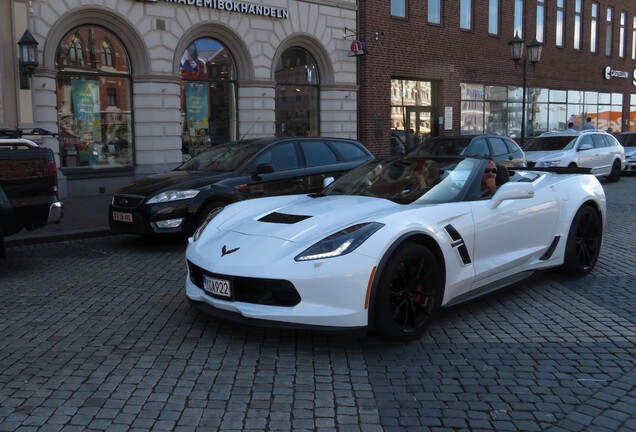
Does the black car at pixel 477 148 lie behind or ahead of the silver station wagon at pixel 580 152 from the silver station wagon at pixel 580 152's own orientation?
ahead

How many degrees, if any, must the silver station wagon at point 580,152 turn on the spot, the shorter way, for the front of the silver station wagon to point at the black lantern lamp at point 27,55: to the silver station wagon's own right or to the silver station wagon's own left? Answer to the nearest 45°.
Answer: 0° — it already faces it

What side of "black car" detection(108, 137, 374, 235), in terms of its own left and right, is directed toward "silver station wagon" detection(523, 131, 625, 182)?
back

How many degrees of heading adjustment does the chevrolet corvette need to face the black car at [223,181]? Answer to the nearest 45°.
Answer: approximately 90° to its right

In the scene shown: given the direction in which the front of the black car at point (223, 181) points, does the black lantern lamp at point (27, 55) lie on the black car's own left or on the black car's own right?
on the black car's own right

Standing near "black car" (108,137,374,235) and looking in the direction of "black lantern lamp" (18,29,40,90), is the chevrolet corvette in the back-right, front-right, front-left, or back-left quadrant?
back-left

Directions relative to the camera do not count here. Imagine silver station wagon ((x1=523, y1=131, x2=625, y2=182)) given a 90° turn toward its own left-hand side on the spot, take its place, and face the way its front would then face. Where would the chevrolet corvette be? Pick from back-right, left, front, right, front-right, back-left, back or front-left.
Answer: front-right

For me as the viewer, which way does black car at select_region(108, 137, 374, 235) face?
facing the viewer and to the left of the viewer
